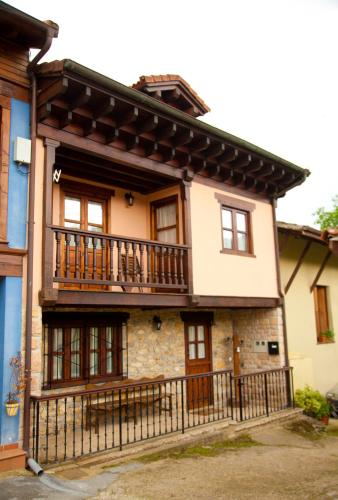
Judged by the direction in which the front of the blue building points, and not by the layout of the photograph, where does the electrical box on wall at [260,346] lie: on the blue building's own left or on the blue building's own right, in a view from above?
on the blue building's own left

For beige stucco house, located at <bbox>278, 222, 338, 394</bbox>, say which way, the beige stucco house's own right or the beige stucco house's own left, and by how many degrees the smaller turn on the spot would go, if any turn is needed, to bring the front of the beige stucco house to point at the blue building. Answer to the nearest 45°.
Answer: approximately 90° to the beige stucco house's own right

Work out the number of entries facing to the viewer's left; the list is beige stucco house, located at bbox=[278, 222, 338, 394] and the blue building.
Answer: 0

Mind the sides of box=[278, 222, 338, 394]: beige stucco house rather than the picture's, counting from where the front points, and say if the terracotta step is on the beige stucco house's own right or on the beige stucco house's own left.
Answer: on the beige stucco house's own right

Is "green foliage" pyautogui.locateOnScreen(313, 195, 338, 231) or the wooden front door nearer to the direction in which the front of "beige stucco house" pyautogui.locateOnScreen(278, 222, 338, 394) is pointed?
the wooden front door

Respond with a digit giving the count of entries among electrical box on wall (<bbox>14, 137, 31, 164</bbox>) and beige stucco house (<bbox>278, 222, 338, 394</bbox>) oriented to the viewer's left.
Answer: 0

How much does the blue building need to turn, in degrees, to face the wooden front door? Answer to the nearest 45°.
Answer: approximately 90° to its left

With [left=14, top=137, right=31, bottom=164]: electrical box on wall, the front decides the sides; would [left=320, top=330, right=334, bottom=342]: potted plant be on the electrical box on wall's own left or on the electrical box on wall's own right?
on the electrical box on wall's own left

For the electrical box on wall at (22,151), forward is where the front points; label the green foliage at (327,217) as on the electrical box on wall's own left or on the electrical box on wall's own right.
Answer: on the electrical box on wall's own left

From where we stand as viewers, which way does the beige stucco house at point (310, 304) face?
facing the viewer and to the right of the viewer

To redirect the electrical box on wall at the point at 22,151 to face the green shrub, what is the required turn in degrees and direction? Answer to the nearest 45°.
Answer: approximately 90° to its left

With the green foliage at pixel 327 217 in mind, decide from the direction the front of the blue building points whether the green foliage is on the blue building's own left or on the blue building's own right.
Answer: on the blue building's own left

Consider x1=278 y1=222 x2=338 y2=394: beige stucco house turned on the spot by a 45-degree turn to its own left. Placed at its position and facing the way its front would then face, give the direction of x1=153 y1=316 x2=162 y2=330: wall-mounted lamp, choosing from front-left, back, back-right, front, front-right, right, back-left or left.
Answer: back-right

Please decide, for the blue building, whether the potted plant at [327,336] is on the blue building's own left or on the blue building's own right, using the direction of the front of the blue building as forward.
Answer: on the blue building's own left

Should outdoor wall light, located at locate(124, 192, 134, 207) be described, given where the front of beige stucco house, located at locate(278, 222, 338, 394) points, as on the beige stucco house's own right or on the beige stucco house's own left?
on the beige stucco house's own right
